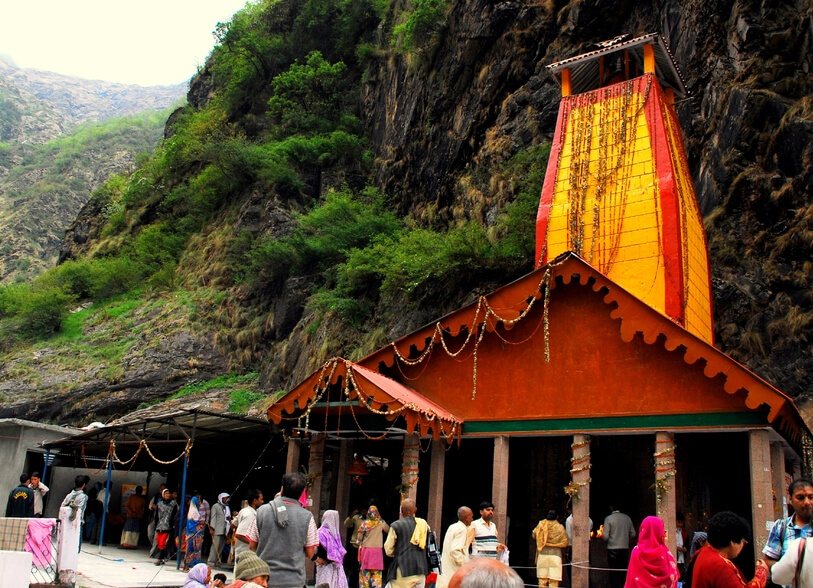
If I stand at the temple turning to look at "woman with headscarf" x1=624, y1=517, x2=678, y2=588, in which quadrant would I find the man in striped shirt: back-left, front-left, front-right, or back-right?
front-right

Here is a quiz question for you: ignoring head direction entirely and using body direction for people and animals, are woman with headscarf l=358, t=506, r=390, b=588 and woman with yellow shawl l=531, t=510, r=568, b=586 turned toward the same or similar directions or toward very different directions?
same or similar directions
